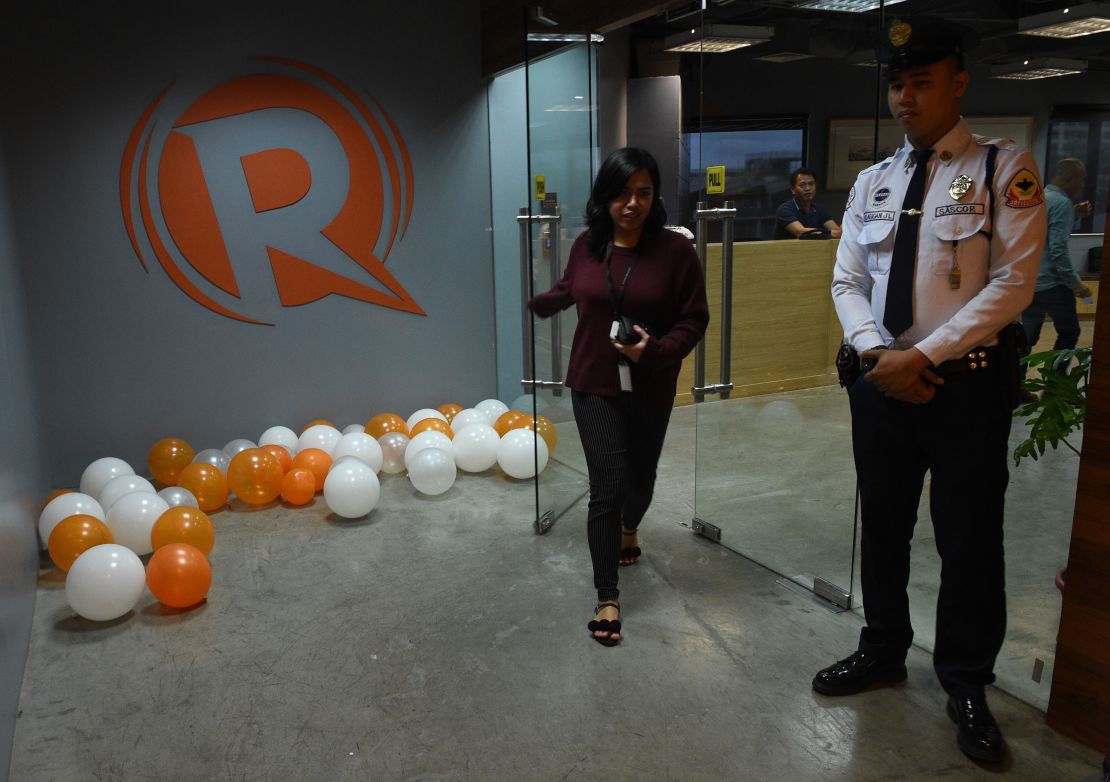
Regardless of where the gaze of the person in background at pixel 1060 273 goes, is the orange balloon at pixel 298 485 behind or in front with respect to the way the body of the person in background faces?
behind

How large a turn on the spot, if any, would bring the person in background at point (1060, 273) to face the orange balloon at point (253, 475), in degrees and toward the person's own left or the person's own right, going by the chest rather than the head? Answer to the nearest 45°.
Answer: approximately 180°

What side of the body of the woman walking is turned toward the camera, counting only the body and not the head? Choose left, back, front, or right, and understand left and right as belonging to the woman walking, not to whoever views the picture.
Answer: front

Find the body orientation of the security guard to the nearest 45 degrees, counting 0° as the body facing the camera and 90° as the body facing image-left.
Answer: approximately 45°

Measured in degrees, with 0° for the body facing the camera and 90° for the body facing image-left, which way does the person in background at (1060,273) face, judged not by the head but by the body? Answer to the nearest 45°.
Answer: approximately 270°

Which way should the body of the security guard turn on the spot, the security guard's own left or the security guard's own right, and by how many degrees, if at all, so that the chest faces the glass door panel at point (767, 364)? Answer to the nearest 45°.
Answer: approximately 90° to the security guard's own right

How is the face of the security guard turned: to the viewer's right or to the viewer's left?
to the viewer's left

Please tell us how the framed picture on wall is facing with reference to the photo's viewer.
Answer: facing the viewer

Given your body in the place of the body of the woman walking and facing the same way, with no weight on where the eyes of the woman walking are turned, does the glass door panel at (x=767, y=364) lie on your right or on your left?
on your left

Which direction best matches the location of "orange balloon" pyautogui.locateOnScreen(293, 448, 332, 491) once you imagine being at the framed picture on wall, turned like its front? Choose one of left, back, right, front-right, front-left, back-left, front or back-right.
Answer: right
